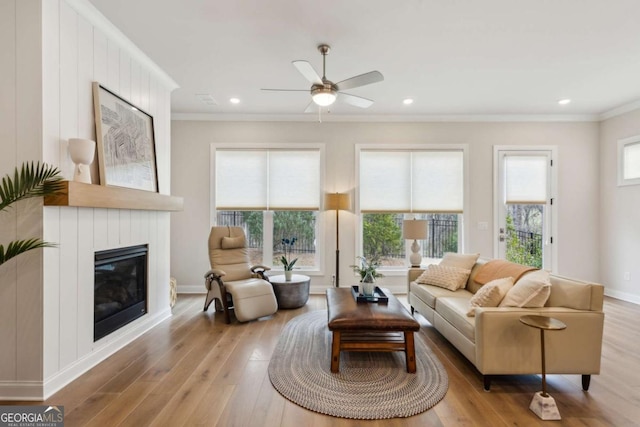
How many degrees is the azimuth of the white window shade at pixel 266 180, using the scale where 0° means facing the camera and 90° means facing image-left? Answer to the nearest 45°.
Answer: approximately 0°

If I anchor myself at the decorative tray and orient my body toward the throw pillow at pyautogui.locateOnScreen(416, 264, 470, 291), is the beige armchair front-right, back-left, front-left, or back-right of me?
back-left

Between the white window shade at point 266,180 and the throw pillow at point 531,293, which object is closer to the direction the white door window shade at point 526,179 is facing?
the throw pillow

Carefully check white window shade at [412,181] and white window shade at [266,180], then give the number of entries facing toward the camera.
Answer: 2

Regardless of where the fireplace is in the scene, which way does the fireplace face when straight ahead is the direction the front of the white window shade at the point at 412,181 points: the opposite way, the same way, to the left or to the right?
to the left

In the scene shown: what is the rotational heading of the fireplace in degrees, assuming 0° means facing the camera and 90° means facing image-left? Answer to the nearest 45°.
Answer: approximately 315°

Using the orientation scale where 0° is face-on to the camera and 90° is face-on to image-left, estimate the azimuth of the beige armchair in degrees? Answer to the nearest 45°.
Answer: approximately 315°

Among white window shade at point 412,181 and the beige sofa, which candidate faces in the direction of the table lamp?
the white window shade

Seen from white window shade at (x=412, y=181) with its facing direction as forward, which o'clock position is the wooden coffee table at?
The wooden coffee table is roughly at 12 o'clock from the white window shade.

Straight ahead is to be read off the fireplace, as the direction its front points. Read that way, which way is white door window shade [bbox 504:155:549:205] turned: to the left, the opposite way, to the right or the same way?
to the right

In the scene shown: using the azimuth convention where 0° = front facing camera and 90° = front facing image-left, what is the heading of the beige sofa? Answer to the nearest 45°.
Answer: approximately 45°
